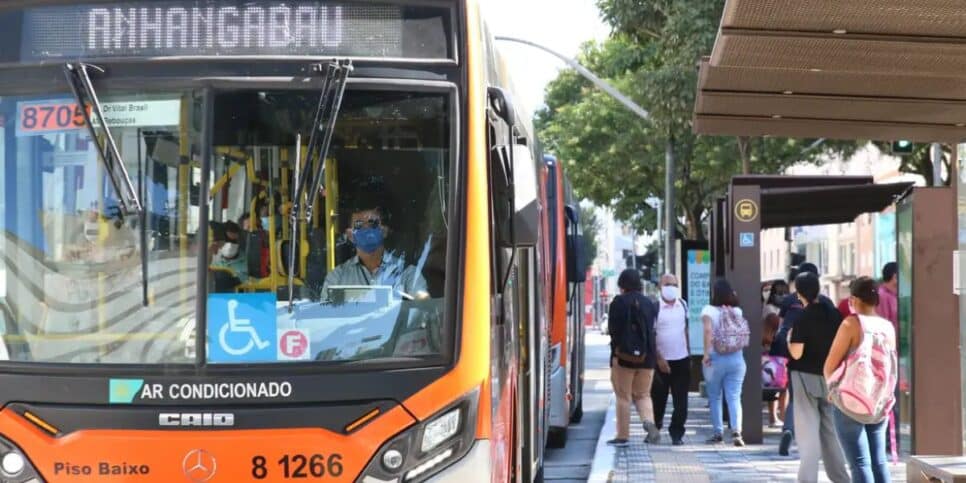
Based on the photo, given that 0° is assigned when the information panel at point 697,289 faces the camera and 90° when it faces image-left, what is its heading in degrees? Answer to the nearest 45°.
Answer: approximately 0°

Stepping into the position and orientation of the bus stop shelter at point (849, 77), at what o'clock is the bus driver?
The bus driver is roughly at 10 o'clock from the bus stop shelter.

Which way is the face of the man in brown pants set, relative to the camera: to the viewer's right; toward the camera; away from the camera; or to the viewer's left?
away from the camera

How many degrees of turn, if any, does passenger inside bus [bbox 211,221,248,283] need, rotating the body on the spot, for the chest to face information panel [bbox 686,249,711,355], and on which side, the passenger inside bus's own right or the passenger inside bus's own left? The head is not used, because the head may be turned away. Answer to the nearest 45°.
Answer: approximately 135° to the passenger inside bus's own left

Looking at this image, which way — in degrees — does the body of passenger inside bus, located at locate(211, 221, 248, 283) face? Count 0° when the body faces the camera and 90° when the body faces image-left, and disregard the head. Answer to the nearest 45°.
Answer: approximately 0°

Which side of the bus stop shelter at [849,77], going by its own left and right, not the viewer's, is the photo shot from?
left

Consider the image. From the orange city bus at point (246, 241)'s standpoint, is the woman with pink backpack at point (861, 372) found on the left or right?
on its left
